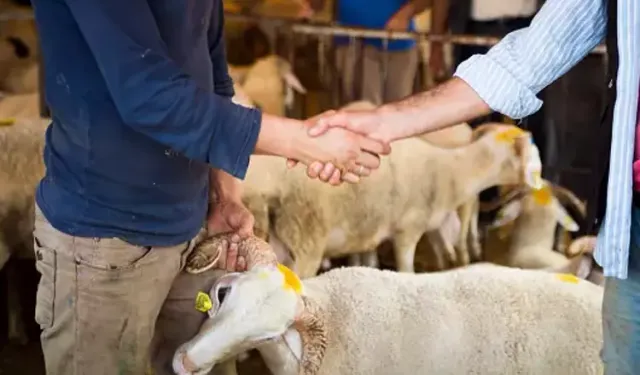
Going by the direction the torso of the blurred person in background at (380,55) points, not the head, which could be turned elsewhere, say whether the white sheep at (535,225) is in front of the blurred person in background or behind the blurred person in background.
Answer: in front

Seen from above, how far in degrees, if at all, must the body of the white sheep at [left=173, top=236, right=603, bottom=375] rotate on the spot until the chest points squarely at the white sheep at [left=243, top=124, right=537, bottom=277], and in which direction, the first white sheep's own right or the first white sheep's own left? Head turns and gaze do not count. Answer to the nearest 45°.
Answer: approximately 90° to the first white sheep's own right

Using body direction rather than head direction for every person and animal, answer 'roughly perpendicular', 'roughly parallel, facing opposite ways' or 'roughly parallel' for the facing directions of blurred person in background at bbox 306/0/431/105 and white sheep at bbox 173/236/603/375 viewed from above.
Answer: roughly perpendicular

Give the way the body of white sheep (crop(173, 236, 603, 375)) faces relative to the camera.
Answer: to the viewer's left

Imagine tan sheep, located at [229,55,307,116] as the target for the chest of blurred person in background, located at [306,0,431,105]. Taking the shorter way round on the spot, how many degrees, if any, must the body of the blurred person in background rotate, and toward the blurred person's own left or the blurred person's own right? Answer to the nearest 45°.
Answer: approximately 90° to the blurred person's own right

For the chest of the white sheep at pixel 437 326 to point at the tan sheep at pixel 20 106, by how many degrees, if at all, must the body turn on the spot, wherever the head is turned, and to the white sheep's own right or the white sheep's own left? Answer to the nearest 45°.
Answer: approximately 45° to the white sheep's own right

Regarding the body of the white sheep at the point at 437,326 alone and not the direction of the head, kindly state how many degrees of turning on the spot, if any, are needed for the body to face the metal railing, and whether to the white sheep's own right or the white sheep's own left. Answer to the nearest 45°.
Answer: approximately 90° to the white sheep's own right

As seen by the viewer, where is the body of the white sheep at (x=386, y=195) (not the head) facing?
to the viewer's right

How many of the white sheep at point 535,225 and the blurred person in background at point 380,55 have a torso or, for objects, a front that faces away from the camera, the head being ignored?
0

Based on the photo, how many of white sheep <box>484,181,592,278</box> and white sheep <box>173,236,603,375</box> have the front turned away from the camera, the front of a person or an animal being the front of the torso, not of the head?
0
